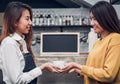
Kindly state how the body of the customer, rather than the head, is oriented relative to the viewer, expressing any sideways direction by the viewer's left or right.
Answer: facing to the left of the viewer

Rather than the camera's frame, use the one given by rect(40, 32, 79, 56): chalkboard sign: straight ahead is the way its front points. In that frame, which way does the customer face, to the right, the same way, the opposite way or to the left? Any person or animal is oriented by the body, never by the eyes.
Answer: to the right

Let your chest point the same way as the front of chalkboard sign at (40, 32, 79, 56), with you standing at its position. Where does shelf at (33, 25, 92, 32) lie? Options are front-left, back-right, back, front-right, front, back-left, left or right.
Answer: back

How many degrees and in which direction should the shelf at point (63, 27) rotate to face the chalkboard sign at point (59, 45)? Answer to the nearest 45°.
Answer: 0° — it already faces it

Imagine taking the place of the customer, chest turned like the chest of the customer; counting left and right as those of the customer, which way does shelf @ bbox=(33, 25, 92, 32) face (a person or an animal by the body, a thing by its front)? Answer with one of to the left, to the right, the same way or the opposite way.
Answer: to the left

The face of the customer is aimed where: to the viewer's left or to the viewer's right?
to the viewer's left

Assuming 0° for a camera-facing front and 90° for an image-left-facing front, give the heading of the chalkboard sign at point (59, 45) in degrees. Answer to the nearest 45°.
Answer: approximately 0°

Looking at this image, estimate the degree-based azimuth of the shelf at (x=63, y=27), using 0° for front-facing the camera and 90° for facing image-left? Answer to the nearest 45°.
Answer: approximately 0°

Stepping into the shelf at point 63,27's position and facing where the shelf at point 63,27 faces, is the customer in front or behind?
in front
